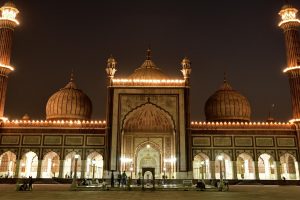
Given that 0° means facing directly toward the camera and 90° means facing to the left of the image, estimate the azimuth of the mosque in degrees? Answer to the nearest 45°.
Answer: approximately 0°
